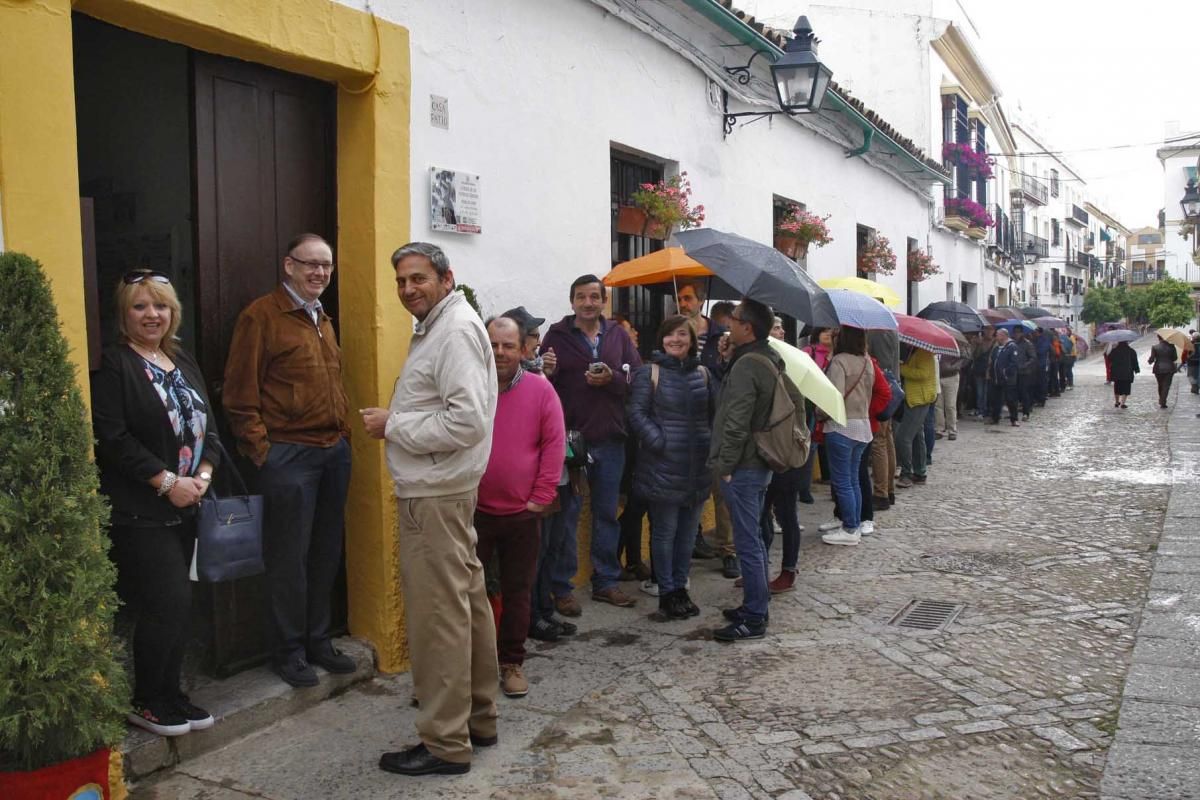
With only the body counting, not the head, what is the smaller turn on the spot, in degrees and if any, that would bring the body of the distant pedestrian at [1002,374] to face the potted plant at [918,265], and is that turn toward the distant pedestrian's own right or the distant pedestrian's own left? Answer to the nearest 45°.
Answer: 0° — they already face it

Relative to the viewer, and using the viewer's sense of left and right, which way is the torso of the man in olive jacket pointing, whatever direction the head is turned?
facing to the left of the viewer

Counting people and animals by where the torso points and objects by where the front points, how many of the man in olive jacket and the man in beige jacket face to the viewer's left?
2

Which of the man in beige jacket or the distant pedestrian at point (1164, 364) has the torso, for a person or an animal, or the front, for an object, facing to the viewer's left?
the man in beige jacket

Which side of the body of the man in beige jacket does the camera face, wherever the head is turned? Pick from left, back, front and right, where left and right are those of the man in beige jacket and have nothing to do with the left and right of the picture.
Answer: left

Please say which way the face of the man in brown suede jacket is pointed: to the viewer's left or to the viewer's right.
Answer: to the viewer's right

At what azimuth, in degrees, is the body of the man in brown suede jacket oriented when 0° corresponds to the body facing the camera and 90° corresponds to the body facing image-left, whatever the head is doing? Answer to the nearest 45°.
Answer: approximately 315°

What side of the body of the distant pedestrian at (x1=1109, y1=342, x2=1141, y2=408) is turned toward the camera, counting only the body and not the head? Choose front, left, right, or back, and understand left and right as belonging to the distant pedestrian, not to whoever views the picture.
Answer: back
